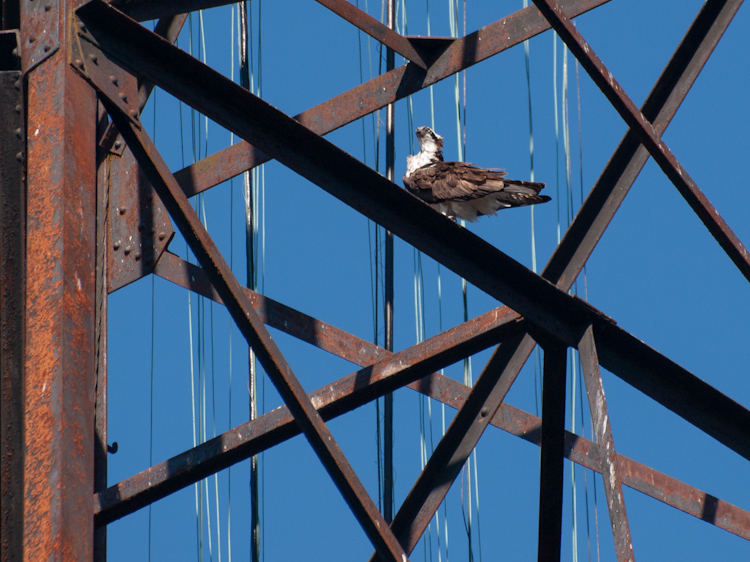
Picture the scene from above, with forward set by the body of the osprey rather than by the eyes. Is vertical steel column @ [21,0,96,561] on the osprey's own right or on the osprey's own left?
on the osprey's own left

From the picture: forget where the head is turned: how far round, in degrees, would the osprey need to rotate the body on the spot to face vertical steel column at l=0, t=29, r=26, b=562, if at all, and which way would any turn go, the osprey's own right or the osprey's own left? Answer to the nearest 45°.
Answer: approximately 45° to the osprey's own left

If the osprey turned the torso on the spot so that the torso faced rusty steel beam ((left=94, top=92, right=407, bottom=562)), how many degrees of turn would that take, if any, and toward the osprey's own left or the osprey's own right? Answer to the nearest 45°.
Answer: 0° — it already faces it

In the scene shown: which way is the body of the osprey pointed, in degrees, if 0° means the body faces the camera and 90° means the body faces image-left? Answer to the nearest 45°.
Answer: approximately 90°

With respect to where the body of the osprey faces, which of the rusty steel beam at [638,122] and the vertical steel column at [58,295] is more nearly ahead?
the vertical steel column
